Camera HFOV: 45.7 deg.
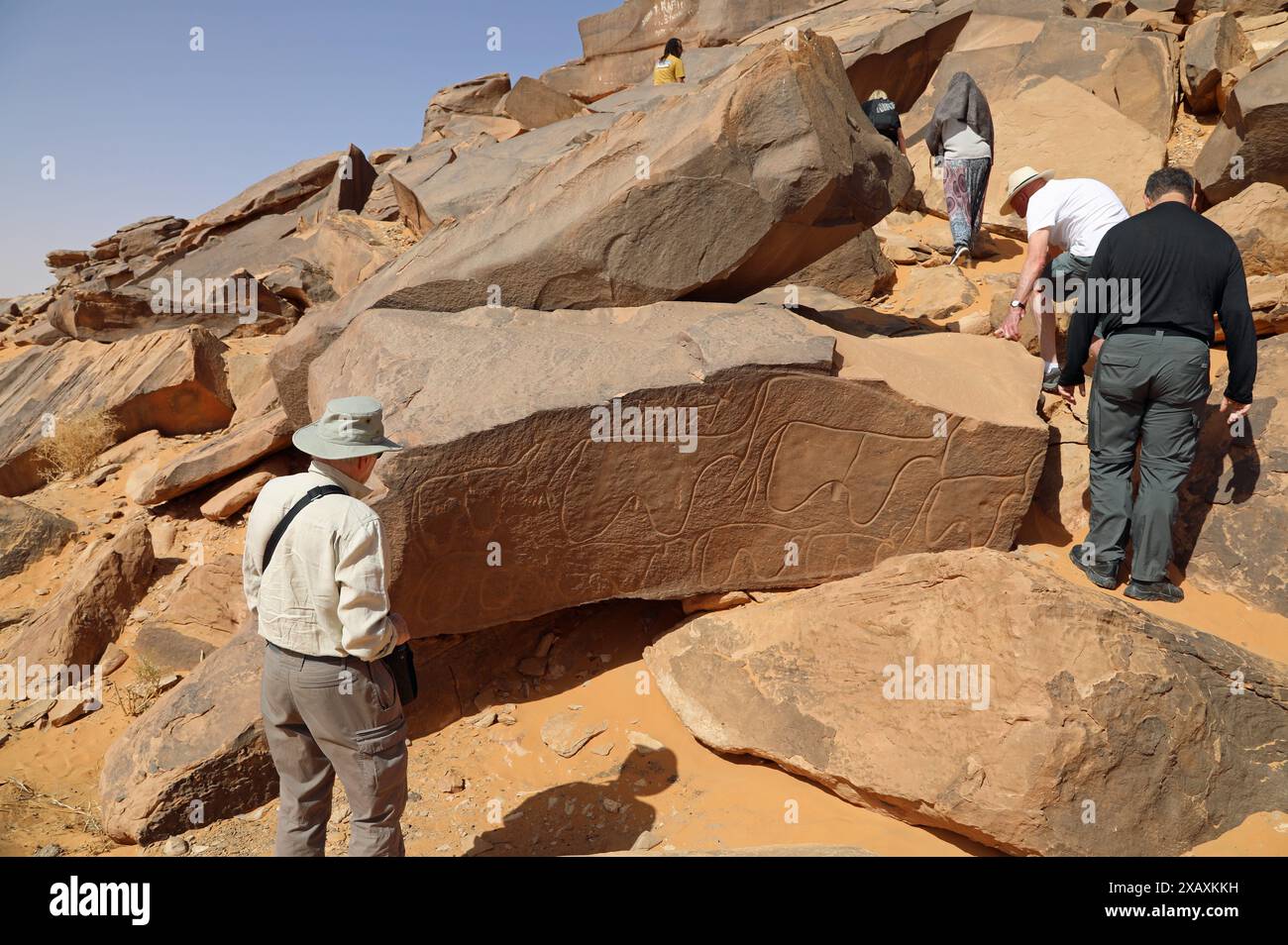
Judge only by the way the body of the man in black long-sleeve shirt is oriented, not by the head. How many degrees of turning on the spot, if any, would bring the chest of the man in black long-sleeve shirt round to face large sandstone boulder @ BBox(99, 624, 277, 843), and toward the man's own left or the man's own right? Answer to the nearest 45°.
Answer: approximately 135° to the man's own left

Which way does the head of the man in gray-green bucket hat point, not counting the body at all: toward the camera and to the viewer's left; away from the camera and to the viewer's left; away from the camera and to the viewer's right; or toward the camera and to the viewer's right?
away from the camera and to the viewer's right

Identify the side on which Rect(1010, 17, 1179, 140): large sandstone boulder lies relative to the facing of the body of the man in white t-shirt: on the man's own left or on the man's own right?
on the man's own right

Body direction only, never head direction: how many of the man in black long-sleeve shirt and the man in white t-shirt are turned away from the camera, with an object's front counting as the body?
1

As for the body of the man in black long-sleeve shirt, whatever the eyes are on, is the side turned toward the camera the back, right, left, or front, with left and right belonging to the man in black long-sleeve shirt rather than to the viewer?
back

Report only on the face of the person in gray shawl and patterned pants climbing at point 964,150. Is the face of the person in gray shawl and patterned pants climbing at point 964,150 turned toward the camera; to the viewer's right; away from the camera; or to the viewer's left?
away from the camera

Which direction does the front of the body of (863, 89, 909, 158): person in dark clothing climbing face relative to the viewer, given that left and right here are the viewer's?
facing away from the viewer

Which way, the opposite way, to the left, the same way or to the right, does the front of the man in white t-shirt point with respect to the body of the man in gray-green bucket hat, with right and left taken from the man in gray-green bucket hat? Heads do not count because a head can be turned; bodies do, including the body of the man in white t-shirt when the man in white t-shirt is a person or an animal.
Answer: to the left

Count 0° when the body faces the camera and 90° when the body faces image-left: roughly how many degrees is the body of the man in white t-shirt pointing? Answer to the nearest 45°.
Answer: approximately 90°

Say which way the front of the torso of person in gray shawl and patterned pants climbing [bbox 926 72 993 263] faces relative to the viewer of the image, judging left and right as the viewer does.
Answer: facing away from the viewer

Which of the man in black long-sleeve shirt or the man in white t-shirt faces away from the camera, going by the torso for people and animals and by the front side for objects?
the man in black long-sleeve shirt

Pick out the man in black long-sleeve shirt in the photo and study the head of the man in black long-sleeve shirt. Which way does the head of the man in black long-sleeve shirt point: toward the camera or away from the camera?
away from the camera

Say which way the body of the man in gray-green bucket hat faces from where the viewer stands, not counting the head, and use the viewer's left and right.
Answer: facing away from the viewer and to the right of the viewer

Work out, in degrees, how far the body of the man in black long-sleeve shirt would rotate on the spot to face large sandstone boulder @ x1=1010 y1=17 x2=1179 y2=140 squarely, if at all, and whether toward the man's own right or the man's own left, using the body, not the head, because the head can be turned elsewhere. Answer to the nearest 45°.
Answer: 0° — they already face it

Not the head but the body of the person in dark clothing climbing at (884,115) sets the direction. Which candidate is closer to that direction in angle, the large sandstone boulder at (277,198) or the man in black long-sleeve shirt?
the large sandstone boulder
